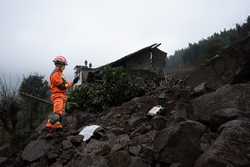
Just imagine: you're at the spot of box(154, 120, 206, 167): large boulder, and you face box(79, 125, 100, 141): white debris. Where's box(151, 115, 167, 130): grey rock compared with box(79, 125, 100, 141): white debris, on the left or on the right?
right

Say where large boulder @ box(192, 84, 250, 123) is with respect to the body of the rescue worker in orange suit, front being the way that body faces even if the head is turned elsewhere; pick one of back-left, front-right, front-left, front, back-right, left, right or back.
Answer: front-right

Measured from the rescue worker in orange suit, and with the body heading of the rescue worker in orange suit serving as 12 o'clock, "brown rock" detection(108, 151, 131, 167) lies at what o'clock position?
The brown rock is roughly at 2 o'clock from the rescue worker in orange suit.

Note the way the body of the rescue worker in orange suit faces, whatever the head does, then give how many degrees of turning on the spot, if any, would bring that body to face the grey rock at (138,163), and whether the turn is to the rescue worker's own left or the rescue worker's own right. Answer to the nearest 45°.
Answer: approximately 45° to the rescue worker's own right

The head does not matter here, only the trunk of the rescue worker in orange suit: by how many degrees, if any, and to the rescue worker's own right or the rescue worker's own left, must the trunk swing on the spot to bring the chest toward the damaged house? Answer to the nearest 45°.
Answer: approximately 45° to the rescue worker's own left

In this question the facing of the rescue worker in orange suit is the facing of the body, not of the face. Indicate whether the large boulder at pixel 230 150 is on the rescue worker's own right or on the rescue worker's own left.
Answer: on the rescue worker's own right

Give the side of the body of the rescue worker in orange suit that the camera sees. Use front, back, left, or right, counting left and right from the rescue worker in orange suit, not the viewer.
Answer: right

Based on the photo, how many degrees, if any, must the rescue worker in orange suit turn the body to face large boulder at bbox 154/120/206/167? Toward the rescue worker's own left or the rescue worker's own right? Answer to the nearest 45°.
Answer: approximately 45° to the rescue worker's own right

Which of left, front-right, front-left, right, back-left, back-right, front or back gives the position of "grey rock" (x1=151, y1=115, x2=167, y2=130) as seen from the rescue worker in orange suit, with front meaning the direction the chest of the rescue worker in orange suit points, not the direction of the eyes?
front-right
